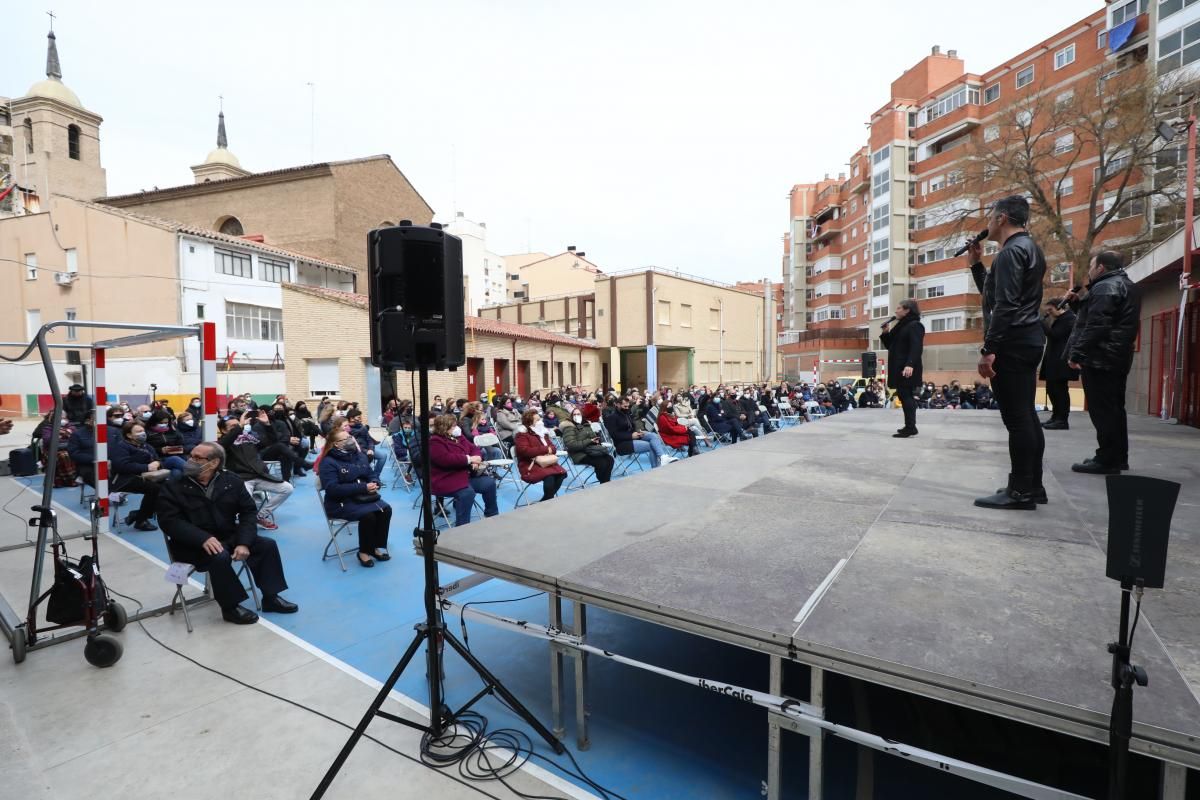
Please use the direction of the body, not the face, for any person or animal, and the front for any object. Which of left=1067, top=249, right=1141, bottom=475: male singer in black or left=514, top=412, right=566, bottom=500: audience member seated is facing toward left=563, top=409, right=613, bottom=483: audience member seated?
the male singer in black

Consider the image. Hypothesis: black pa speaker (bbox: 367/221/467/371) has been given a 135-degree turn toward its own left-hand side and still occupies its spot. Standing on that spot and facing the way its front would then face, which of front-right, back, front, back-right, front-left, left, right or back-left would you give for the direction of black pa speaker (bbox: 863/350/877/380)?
back

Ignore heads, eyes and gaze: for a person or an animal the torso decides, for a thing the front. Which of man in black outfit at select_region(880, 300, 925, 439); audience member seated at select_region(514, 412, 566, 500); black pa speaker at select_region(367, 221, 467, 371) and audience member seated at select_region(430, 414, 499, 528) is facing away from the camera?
the black pa speaker

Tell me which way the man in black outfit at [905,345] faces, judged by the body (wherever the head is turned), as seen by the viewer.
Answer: to the viewer's left

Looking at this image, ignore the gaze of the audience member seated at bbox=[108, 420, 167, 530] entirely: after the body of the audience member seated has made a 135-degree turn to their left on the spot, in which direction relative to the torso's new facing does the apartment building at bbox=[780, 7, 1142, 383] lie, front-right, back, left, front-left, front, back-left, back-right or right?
right

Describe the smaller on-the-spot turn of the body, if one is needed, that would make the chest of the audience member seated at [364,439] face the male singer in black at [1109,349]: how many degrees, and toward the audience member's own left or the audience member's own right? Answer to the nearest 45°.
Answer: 0° — they already face them

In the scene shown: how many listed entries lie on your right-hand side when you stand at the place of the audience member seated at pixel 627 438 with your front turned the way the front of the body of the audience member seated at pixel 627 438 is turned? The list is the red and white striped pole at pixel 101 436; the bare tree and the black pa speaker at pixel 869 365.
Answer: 1

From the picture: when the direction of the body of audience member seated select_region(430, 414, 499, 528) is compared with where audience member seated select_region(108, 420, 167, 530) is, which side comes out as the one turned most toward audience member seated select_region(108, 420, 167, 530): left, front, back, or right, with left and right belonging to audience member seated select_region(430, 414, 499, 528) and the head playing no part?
back

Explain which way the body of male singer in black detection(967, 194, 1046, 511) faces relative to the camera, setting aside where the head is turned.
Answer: to the viewer's left

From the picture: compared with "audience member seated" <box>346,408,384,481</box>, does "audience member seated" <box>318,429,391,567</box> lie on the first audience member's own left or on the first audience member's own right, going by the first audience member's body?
on the first audience member's own right

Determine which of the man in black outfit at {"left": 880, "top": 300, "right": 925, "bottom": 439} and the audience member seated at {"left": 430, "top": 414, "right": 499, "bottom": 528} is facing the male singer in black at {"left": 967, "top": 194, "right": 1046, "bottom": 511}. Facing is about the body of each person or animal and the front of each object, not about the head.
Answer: the audience member seated

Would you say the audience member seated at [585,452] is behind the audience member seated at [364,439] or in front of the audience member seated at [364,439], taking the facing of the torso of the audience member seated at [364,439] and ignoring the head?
in front

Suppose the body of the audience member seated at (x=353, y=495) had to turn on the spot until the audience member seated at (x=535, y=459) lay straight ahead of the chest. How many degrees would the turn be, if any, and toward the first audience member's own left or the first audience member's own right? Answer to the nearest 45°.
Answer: approximately 45° to the first audience member's own left

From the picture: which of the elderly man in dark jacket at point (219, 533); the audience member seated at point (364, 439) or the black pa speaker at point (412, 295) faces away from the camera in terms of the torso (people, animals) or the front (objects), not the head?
the black pa speaker

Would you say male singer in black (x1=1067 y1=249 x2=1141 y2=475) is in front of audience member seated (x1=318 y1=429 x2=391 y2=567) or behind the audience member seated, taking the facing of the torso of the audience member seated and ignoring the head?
in front

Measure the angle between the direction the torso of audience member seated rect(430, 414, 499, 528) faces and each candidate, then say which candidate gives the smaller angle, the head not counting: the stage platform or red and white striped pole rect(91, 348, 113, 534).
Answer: the stage platform

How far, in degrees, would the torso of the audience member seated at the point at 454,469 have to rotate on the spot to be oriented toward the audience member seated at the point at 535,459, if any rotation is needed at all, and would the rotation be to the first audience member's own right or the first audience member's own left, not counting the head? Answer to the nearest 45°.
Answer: approximately 90° to the first audience member's own left

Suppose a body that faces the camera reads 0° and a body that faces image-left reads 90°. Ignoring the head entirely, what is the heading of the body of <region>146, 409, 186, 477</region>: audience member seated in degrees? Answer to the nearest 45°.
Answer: approximately 315°

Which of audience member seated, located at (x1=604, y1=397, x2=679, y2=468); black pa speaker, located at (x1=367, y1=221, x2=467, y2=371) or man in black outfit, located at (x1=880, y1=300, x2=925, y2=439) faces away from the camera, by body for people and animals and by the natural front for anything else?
the black pa speaker

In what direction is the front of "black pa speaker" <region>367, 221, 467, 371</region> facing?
away from the camera

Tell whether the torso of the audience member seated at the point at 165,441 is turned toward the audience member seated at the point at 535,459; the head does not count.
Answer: yes
